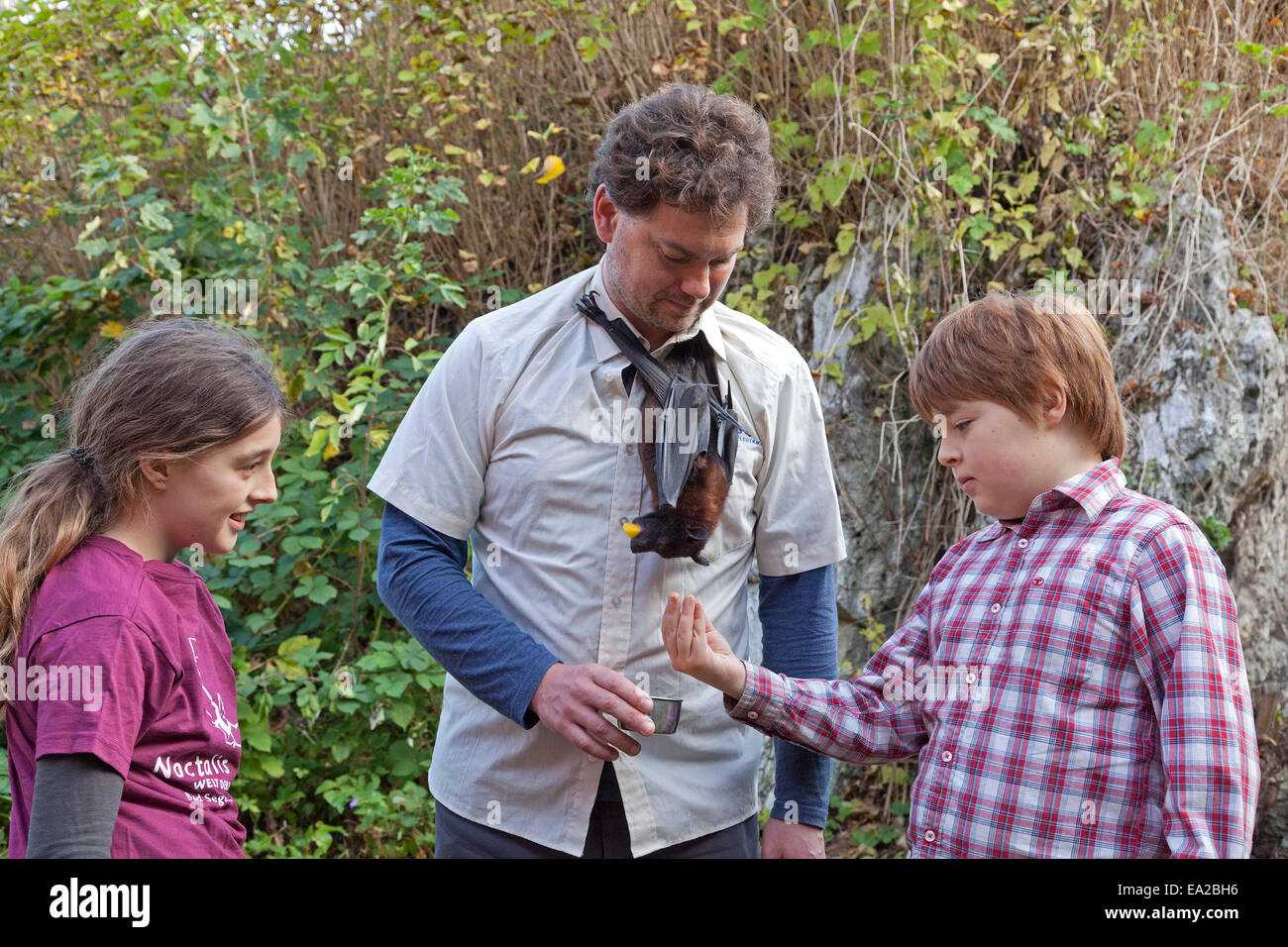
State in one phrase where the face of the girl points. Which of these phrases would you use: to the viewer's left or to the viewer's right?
to the viewer's right

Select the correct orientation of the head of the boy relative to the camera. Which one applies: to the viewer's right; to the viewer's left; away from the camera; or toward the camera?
to the viewer's left

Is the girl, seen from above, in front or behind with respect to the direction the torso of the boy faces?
in front
